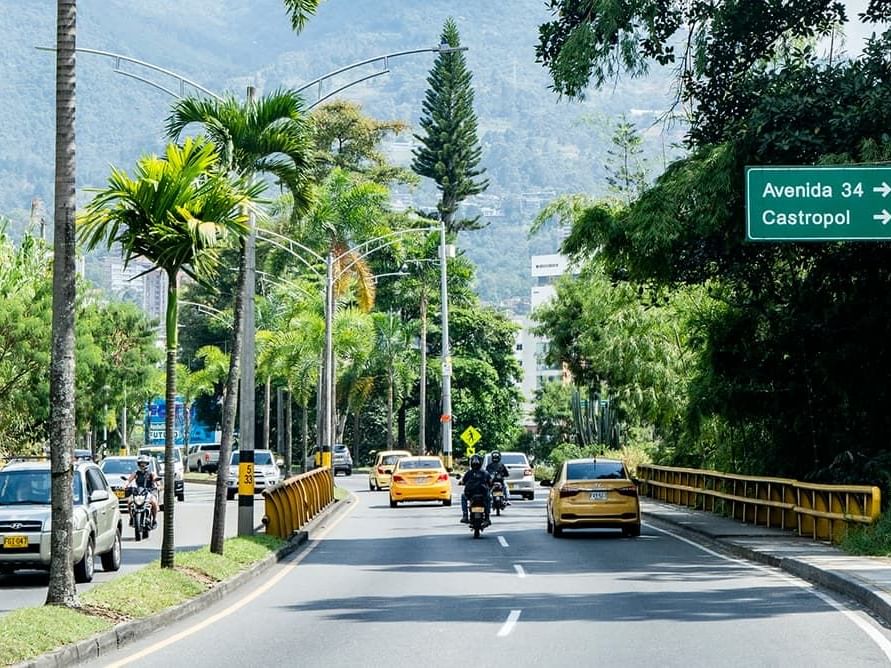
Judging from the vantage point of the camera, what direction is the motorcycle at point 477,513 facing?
facing away from the viewer

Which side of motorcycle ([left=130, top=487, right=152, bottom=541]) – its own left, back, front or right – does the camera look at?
front

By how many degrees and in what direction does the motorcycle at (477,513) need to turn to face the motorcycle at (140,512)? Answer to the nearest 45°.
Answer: approximately 90° to its left

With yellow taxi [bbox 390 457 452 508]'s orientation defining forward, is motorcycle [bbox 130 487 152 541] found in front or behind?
behind

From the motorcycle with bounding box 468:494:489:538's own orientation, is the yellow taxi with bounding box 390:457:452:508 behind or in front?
in front

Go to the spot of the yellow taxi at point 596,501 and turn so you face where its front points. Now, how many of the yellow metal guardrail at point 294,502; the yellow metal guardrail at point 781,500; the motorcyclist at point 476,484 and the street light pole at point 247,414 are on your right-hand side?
1

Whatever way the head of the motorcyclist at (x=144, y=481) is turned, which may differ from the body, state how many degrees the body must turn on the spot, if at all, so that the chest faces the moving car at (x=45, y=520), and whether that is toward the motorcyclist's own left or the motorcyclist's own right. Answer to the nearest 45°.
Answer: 0° — they already face it

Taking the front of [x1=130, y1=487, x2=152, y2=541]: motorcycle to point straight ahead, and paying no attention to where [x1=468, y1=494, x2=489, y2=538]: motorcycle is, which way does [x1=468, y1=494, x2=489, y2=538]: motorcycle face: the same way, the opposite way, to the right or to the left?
the opposite way

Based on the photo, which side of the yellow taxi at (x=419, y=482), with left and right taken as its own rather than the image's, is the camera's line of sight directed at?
back

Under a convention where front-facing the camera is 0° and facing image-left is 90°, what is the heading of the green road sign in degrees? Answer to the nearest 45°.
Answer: approximately 0°

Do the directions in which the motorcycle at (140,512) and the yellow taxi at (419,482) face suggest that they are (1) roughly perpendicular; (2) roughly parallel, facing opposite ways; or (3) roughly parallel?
roughly parallel, facing opposite ways

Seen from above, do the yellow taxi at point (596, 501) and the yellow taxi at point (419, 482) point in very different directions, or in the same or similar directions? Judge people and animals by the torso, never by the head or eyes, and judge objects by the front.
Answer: same or similar directions

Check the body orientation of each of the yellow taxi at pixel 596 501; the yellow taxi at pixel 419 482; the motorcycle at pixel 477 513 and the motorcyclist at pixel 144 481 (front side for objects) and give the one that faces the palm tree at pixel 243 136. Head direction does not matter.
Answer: the motorcyclist

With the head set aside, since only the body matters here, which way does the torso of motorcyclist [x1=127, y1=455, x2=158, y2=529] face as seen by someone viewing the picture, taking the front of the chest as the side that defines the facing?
toward the camera

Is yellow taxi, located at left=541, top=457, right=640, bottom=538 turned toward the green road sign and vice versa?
no

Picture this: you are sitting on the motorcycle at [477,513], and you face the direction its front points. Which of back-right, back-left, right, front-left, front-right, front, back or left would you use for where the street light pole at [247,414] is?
back-left

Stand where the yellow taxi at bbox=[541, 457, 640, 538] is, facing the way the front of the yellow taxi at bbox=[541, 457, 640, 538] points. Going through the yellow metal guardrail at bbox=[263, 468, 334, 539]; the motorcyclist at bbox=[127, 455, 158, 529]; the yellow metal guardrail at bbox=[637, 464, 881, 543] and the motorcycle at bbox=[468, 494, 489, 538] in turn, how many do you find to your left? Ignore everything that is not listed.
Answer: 3

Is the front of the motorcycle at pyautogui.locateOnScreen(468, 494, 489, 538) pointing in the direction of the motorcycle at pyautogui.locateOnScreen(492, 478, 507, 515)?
yes

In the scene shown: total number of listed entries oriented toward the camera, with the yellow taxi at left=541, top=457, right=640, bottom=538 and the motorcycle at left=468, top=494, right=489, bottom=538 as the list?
0

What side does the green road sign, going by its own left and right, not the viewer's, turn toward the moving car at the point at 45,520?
right

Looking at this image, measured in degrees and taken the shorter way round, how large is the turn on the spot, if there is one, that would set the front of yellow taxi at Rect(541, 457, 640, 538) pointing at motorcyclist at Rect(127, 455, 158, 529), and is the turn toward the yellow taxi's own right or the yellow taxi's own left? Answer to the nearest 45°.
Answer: approximately 90° to the yellow taxi's own left

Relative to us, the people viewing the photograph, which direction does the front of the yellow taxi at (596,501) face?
facing away from the viewer
